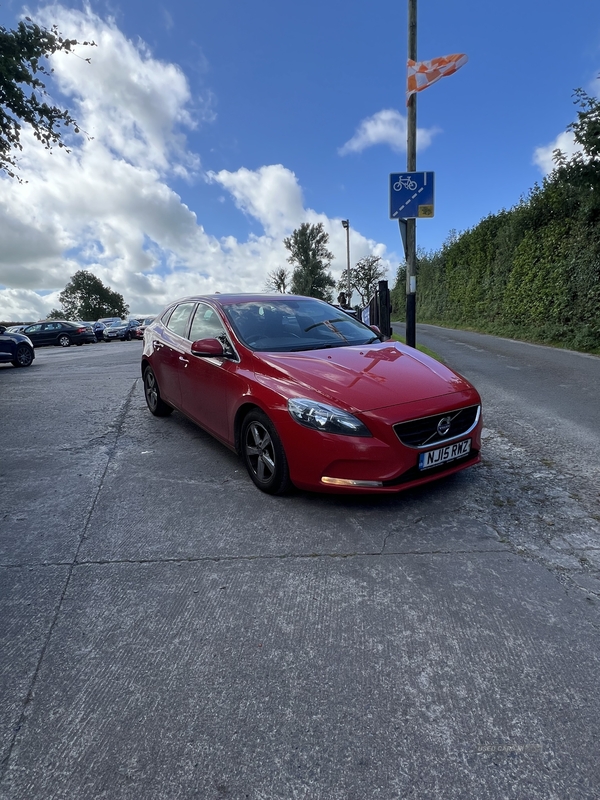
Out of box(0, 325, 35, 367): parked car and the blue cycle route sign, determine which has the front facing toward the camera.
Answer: the blue cycle route sign

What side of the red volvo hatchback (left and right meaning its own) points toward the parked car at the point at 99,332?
back

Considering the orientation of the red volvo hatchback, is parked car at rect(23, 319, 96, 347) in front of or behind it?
behind

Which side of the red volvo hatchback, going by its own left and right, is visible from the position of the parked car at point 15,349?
back

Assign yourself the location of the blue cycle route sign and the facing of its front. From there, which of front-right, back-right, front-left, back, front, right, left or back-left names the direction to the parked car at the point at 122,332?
back-right

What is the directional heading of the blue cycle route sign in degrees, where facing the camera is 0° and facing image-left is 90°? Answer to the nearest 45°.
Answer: approximately 0°

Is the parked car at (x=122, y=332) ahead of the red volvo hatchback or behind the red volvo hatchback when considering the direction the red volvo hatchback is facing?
behind

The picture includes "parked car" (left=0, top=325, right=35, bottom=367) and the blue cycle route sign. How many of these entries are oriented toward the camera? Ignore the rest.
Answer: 1

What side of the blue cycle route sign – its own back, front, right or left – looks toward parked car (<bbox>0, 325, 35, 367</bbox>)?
right

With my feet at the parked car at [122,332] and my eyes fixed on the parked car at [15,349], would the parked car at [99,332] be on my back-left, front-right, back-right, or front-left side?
back-right

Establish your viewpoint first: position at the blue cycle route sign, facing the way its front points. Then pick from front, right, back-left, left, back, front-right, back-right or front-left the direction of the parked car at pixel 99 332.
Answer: back-right

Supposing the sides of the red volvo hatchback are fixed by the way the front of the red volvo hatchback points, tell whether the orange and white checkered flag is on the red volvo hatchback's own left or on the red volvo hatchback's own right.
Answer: on the red volvo hatchback's own left

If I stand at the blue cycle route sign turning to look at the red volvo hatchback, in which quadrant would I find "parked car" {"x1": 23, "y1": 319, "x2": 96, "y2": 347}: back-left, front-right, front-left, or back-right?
back-right

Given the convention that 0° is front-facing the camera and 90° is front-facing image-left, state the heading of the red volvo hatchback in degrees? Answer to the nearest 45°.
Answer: approximately 315°
